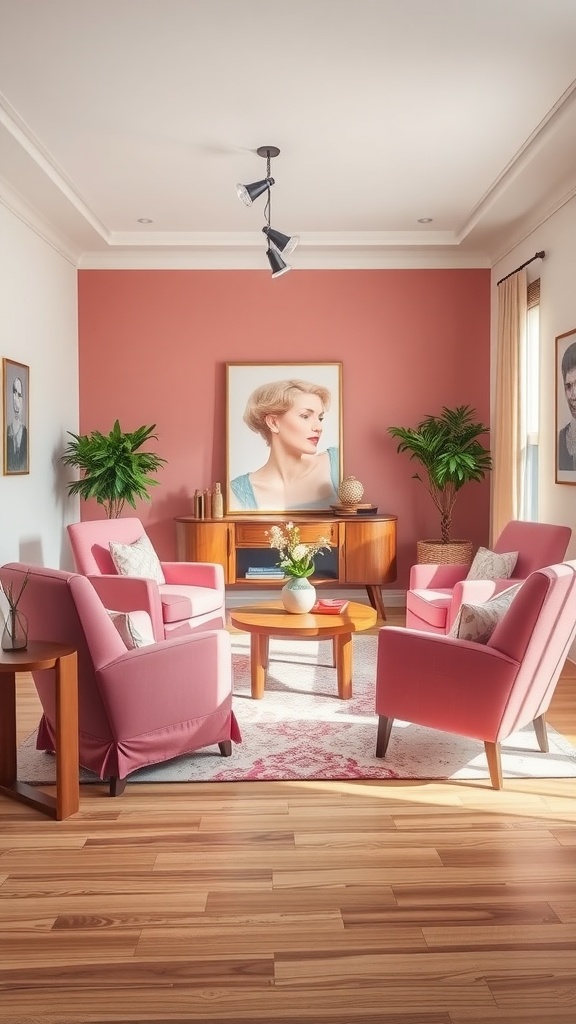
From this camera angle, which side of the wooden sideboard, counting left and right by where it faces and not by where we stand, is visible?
front

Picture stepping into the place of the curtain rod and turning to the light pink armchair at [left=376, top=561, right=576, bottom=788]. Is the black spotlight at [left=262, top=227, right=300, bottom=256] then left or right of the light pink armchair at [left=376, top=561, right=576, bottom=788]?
right

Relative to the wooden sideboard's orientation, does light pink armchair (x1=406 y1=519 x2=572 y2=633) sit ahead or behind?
ahead

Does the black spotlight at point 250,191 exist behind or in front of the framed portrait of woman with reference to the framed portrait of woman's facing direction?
in front

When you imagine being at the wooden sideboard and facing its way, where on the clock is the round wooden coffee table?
The round wooden coffee table is roughly at 12 o'clock from the wooden sideboard.

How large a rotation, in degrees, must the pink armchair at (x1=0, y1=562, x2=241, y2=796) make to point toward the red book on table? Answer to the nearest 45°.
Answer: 0° — it already faces it

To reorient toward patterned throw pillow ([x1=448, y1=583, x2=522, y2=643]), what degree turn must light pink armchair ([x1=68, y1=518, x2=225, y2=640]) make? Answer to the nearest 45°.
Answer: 0° — it already faces it

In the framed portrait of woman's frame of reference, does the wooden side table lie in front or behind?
in front

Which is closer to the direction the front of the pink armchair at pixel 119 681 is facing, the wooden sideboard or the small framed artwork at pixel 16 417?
the wooden sideboard

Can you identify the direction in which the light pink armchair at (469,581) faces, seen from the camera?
facing the viewer and to the left of the viewer

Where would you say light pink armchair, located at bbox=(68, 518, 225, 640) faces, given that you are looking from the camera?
facing the viewer and to the right of the viewer

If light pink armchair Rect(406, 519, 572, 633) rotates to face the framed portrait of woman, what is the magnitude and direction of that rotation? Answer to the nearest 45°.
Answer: approximately 90° to its right

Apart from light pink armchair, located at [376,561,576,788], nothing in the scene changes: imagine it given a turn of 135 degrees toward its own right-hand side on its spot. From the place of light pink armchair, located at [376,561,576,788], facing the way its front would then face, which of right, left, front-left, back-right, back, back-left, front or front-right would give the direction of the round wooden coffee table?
back-left

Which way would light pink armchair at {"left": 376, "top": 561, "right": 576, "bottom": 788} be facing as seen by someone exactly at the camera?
facing away from the viewer and to the left of the viewer

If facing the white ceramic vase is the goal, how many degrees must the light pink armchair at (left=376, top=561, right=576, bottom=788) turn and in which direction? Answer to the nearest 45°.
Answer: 0° — it already faces it

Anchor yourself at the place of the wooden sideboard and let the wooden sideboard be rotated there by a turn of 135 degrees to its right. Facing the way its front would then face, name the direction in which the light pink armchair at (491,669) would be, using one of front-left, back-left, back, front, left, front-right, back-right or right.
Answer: back-left

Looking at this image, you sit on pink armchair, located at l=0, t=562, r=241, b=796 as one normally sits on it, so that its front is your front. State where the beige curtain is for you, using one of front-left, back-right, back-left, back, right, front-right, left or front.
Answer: front
